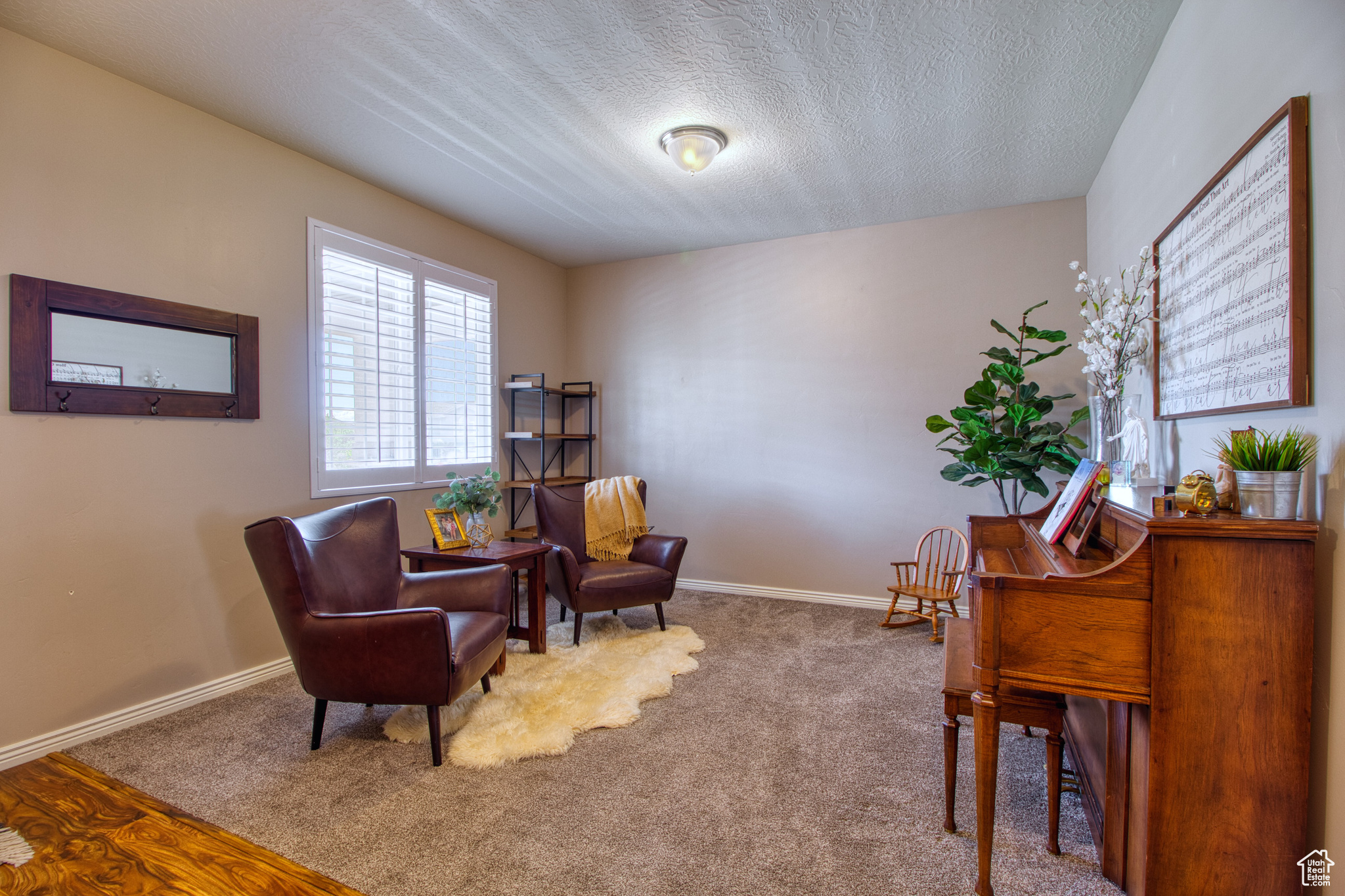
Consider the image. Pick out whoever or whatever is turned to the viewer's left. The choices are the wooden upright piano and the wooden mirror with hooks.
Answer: the wooden upright piano

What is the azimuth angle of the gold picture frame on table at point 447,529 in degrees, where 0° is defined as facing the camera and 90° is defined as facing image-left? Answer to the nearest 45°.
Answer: approximately 315°

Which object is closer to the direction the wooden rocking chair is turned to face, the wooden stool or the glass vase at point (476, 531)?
the glass vase

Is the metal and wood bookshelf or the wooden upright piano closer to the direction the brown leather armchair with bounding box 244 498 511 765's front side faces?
the wooden upright piano

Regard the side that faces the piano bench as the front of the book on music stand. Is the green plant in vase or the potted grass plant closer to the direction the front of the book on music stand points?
the green plant in vase

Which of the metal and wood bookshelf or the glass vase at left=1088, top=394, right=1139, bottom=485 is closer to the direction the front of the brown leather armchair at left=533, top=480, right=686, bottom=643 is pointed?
the glass vase

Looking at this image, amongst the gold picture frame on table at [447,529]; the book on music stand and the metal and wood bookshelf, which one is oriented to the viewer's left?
the book on music stand

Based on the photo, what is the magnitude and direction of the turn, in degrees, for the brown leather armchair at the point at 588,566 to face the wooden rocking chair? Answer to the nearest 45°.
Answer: approximately 45° to its left

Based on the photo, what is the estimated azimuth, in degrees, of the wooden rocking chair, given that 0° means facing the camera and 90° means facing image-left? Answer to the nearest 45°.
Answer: approximately 45°

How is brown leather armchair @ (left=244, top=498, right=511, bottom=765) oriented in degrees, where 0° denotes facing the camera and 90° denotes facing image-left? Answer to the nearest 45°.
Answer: approximately 315°

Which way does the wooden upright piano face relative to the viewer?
to the viewer's left
